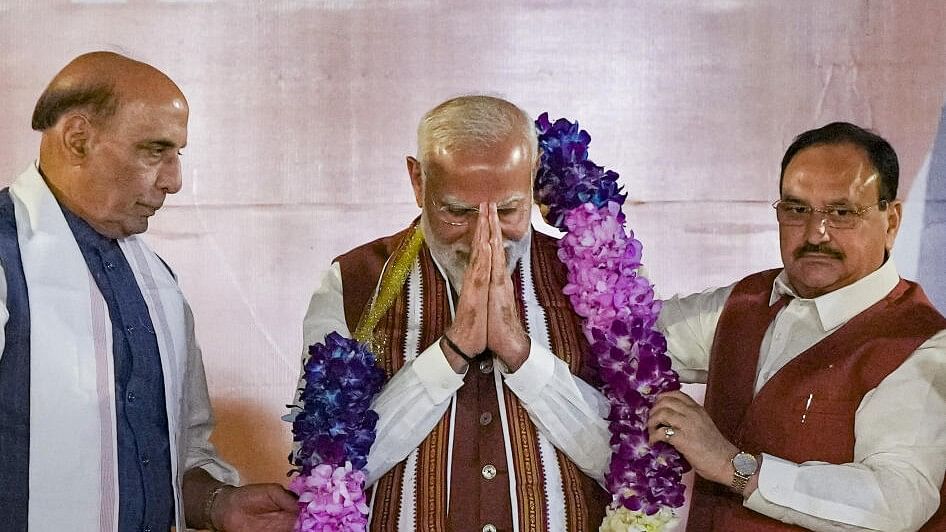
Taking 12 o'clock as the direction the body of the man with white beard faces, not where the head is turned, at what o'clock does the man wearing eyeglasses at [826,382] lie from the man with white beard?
The man wearing eyeglasses is roughly at 9 o'clock from the man with white beard.

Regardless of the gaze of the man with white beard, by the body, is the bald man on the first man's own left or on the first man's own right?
on the first man's own right

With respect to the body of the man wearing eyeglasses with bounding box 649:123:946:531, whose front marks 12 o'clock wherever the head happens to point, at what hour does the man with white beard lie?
The man with white beard is roughly at 1 o'clock from the man wearing eyeglasses.

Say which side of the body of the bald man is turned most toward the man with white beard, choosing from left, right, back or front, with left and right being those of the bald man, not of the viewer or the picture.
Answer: front

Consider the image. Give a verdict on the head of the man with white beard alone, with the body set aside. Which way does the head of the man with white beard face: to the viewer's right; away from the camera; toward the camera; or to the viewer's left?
toward the camera

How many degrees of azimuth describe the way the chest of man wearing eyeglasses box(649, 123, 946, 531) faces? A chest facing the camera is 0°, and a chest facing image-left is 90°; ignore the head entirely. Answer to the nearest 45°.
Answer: approximately 45°

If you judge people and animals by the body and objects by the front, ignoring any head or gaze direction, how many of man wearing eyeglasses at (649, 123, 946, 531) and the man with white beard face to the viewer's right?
0

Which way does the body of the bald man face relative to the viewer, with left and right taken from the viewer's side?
facing the viewer and to the right of the viewer

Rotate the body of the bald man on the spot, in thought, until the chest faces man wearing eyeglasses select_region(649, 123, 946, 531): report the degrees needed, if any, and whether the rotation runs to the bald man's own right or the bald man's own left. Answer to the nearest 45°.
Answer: approximately 45° to the bald man's own left
